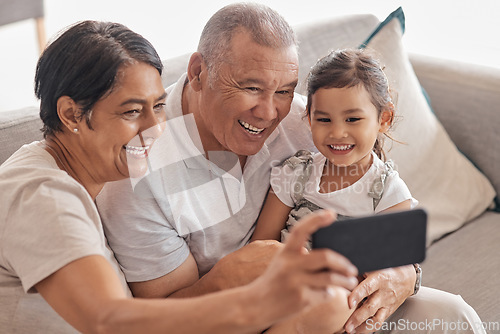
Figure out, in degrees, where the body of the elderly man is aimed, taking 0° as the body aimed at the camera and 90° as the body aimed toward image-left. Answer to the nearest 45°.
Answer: approximately 315°

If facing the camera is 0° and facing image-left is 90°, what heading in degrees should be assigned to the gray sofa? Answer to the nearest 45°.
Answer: approximately 315°

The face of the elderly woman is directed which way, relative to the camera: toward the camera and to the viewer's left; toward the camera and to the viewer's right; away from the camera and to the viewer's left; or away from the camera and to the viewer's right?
toward the camera and to the viewer's right

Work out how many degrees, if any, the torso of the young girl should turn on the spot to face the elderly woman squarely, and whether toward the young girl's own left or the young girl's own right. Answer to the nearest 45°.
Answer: approximately 45° to the young girl's own right

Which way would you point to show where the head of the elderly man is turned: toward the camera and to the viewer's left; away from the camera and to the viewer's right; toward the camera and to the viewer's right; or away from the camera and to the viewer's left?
toward the camera and to the viewer's right
